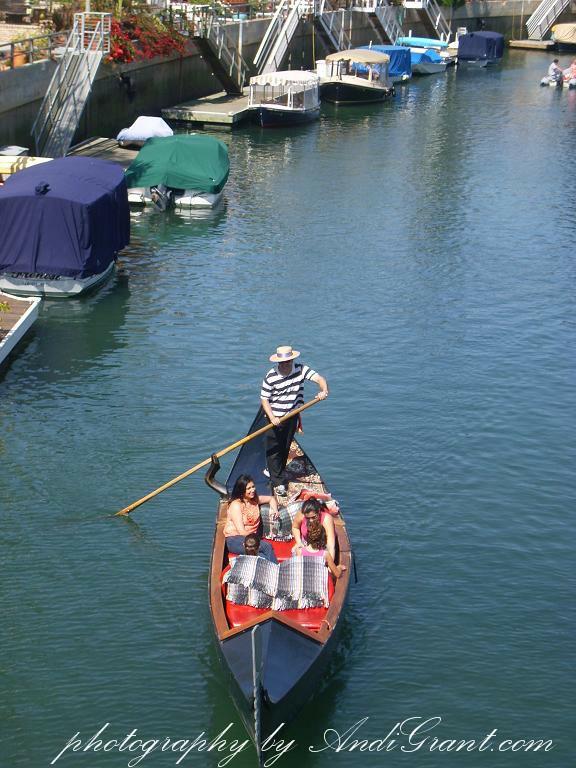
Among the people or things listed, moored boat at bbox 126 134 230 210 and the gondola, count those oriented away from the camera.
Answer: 1

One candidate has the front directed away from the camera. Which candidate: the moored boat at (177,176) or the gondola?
the moored boat

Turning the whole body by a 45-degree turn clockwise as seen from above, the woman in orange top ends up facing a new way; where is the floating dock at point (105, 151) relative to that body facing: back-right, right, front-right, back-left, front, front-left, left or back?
back

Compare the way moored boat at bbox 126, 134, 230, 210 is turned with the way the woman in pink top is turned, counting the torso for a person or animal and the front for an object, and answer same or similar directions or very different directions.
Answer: very different directions

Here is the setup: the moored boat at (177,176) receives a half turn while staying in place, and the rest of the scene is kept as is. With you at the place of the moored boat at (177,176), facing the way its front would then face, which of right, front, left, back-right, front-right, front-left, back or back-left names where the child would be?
front

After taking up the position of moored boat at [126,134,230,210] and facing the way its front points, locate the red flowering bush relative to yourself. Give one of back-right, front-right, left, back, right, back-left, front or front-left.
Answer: front

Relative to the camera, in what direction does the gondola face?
facing the viewer

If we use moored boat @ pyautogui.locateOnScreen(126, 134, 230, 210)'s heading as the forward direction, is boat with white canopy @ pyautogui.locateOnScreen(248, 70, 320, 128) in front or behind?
in front

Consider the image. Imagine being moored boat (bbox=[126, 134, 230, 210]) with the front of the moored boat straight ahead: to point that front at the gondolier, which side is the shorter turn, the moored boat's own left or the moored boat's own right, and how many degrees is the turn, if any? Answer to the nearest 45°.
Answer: approximately 180°

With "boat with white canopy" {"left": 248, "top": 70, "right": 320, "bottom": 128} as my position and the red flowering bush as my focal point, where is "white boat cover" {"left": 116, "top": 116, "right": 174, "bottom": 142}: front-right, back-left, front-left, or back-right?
front-left

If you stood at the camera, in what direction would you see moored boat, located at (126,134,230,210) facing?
facing away from the viewer

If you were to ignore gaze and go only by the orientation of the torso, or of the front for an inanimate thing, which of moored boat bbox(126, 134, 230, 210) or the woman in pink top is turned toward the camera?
the woman in pink top

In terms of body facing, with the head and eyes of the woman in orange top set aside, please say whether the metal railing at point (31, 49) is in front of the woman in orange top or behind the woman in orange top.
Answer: behind

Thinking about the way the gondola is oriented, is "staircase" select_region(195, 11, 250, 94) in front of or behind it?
behind

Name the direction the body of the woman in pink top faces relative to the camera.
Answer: toward the camera

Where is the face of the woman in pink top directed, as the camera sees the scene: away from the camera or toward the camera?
toward the camera
